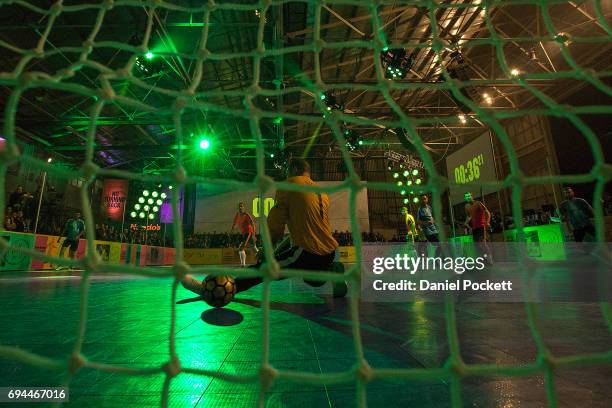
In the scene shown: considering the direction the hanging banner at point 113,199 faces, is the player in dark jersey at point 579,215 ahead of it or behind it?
ahead

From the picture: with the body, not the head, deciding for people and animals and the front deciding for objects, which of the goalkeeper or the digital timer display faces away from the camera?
the goalkeeper

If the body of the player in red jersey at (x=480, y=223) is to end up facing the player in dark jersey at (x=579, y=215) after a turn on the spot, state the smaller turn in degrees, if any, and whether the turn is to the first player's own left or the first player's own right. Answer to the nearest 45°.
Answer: approximately 135° to the first player's own left

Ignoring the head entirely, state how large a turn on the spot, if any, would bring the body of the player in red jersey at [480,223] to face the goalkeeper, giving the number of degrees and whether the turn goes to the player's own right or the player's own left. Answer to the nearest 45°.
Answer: approximately 45° to the player's own left

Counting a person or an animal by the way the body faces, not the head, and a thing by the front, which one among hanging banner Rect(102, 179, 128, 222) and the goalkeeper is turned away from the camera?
the goalkeeper

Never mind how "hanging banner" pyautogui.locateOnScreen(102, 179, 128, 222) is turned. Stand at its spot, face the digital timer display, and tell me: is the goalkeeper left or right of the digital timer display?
right

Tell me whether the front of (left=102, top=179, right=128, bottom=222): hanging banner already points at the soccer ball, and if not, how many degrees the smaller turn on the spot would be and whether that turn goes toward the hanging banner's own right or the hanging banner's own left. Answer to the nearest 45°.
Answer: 0° — it already faces it

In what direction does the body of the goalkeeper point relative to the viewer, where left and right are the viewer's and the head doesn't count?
facing away from the viewer

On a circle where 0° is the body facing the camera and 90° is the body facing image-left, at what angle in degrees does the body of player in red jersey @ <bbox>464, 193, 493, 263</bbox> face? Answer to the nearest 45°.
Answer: approximately 45°
